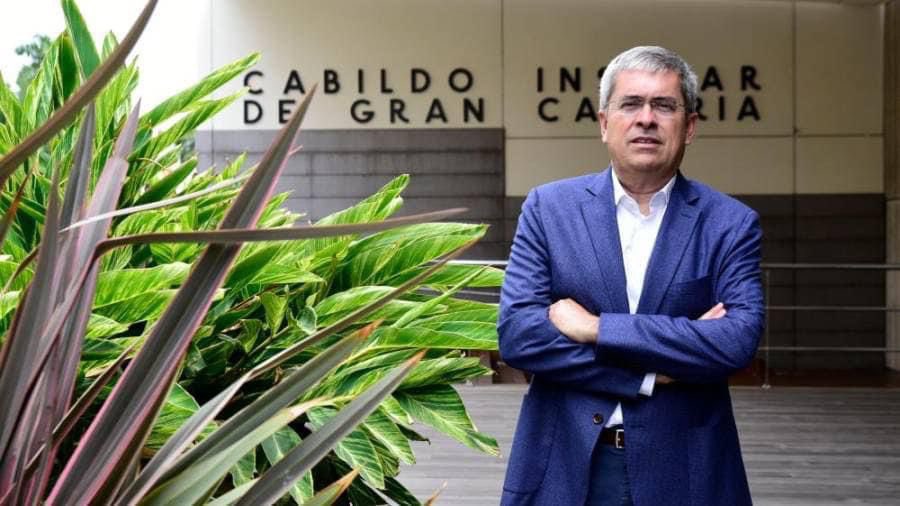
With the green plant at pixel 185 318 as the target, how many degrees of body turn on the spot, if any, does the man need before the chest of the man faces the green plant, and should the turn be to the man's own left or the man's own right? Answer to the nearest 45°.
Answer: approximately 45° to the man's own right

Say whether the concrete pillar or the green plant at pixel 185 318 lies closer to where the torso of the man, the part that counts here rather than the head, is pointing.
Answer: the green plant

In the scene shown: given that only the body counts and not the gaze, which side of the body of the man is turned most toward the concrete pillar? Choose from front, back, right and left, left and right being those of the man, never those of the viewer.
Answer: back

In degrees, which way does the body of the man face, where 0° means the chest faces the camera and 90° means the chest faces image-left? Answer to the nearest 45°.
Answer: approximately 0°

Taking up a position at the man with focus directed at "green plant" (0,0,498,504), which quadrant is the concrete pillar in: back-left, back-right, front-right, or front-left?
back-right
